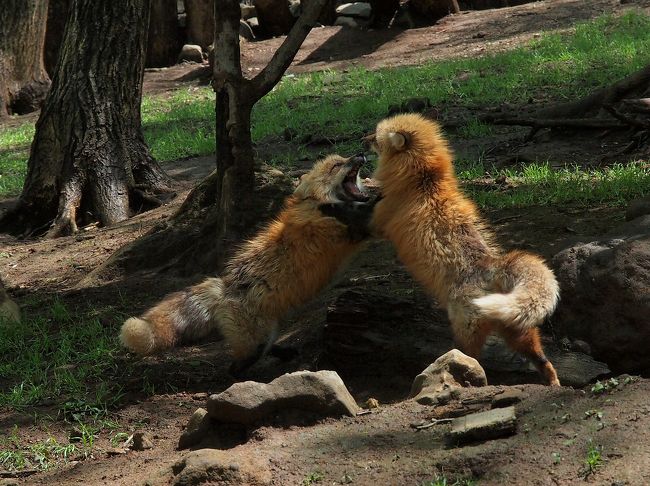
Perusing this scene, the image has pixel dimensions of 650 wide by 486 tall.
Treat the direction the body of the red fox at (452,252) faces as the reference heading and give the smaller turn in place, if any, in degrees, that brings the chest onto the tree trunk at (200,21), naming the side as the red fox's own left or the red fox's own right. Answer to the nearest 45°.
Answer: approximately 45° to the red fox's own right

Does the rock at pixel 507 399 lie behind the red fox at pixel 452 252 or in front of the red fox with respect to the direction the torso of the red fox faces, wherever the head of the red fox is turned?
behind

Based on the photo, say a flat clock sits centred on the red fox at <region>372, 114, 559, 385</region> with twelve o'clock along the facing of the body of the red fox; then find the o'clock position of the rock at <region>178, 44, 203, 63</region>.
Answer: The rock is roughly at 1 o'clock from the red fox.

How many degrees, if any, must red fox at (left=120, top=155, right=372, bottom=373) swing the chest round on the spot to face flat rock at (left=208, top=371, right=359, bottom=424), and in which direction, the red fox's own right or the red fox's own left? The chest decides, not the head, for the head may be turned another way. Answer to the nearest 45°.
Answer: approximately 90° to the red fox's own right

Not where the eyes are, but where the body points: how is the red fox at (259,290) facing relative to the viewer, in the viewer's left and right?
facing to the right of the viewer

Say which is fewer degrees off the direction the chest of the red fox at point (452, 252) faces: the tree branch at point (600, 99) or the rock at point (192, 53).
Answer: the rock

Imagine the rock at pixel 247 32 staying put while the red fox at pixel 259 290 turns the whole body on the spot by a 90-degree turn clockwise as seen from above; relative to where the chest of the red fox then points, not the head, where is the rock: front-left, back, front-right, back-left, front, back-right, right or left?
back

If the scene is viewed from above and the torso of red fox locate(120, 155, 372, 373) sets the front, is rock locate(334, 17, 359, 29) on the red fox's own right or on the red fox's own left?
on the red fox's own left

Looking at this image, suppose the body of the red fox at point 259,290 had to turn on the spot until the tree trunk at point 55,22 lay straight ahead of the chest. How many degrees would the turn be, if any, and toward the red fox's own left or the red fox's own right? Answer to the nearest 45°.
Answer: approximately 90° to the red fox's own left

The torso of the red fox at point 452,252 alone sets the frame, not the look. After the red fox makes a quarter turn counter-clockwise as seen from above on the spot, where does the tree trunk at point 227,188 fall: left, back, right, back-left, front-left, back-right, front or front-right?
right

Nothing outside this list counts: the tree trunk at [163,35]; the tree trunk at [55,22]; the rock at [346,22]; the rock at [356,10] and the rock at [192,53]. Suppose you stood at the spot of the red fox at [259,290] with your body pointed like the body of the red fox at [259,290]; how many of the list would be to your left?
5

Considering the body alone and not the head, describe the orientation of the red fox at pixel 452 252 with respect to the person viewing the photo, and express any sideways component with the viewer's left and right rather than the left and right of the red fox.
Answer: facing away from the viewer and to the left of the viewer

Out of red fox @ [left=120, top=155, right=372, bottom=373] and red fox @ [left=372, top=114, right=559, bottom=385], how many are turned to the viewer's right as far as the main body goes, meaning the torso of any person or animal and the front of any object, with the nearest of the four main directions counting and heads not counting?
1

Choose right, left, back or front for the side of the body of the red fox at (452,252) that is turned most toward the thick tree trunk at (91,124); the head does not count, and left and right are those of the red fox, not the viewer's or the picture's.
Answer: front

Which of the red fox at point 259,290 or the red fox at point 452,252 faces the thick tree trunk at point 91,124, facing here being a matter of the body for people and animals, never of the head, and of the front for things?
the red fox at point 452,252

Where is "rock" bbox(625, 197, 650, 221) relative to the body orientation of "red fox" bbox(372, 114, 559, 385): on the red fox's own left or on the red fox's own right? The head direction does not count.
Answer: on the red fox's own right
